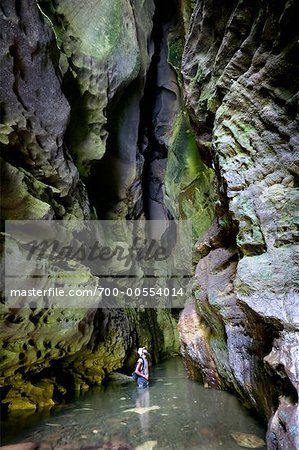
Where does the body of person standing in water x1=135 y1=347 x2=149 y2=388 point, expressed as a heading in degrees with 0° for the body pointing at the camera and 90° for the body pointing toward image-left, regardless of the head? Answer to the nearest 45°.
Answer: approximately 315°
